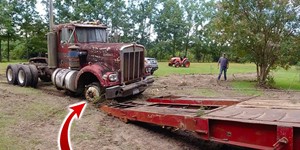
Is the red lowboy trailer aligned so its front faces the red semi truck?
yes

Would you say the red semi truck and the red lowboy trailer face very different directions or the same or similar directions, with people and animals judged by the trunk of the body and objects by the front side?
very different directions

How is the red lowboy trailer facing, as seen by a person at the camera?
facing away from the viewer and to the left of the viewer

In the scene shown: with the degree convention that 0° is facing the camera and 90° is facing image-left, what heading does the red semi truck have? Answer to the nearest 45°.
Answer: approximately 315°

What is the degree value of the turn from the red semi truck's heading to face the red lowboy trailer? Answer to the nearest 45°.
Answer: approximately 45° to its right
